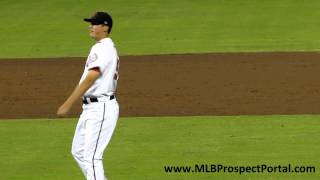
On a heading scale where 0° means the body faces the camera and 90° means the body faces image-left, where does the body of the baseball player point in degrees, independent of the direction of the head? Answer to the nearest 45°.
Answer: approximately 90°

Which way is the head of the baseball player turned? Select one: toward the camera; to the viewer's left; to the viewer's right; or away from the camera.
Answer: to the viewer's left
